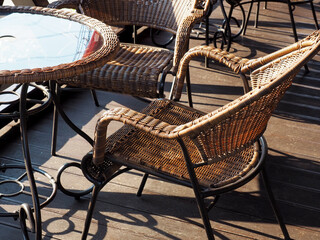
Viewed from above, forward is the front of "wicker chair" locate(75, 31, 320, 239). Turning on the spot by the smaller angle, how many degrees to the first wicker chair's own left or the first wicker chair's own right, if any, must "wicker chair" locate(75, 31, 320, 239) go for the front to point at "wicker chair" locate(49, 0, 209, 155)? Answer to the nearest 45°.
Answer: approximately 45° to the first wicker chair's own right

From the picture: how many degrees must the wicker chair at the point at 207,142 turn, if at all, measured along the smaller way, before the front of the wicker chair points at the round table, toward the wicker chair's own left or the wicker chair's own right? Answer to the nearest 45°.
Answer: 0° — it already faces it
